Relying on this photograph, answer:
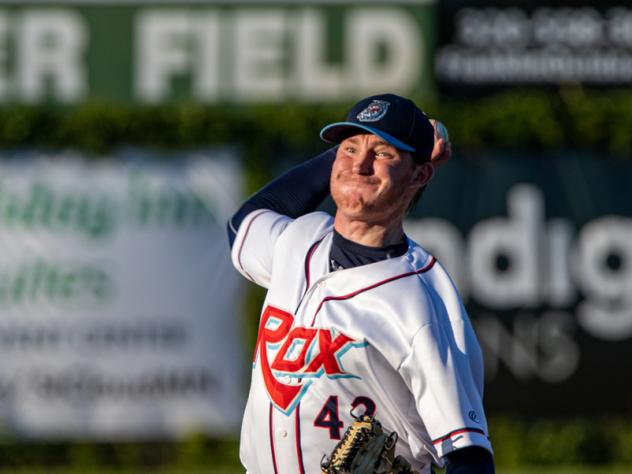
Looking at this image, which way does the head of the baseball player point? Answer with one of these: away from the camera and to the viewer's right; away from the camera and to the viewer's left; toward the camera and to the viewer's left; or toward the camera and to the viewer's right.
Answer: toward the camera and to the viewer's left

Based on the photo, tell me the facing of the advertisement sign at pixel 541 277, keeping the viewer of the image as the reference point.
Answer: facing the viewer

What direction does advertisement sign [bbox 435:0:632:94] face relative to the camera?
toward the camera

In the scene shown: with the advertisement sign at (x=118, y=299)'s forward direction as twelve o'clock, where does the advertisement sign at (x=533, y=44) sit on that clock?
the advertisement sign at (x=533, y=44) is roughly at 9 o'clock from the advertisement sign at (x=118, y=299).

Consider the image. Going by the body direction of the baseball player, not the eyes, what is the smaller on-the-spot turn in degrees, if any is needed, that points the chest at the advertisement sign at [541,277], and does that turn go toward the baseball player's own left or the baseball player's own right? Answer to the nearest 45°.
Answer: approximately 135° to the baseball player's own right

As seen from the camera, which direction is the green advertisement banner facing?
toward the camera

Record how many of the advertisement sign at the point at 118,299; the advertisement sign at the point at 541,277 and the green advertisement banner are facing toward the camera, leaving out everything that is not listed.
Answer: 3

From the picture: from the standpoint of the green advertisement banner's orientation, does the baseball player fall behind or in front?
in front

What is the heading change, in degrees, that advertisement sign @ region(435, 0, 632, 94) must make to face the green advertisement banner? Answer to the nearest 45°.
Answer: approximately 90° to its right

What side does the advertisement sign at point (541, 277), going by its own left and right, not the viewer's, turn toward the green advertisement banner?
right

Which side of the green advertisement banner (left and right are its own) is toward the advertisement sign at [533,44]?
left

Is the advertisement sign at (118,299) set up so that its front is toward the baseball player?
yes
